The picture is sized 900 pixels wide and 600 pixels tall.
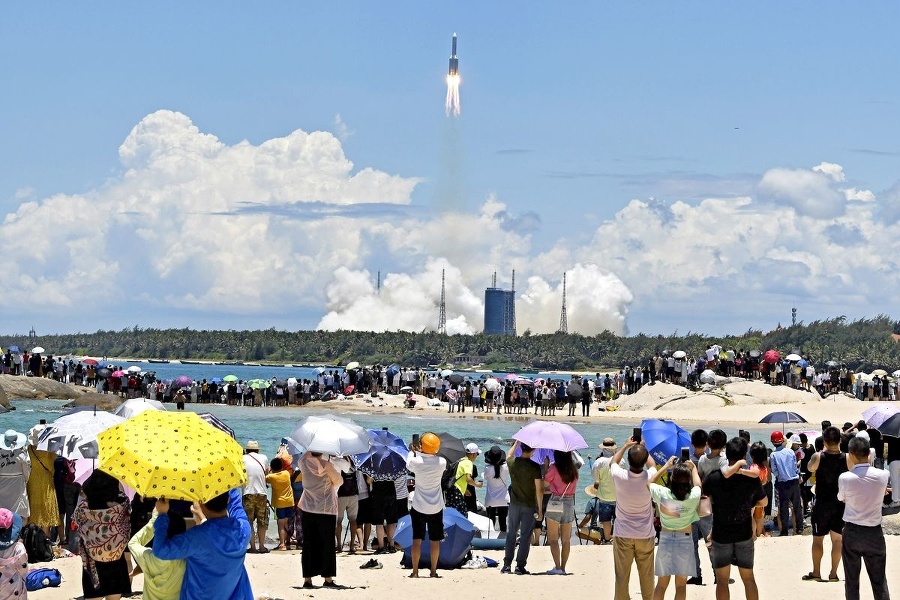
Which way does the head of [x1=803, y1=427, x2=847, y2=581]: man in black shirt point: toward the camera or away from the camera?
away from the camera

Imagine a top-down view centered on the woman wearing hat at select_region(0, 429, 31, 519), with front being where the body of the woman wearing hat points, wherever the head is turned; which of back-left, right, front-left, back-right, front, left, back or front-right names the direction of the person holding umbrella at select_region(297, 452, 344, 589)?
back-right

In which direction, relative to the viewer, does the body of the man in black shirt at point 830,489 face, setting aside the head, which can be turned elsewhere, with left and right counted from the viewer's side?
facing away from the viewer

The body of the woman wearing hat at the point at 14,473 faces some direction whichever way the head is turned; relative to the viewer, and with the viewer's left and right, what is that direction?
facing away from the viewer

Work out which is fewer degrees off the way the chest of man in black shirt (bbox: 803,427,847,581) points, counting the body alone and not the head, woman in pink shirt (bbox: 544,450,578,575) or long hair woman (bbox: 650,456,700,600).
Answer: the woman in pink shirt

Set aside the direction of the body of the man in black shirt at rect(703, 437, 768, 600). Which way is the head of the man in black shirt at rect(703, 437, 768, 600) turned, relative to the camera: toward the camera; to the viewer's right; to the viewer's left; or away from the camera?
away from the camera

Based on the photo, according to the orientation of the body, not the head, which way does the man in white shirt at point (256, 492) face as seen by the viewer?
away from the camera

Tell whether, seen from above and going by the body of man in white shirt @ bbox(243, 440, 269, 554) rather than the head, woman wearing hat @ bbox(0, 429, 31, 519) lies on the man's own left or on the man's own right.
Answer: on the man's own left

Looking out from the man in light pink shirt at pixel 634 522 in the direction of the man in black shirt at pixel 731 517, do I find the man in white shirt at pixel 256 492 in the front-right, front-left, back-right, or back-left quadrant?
back-left

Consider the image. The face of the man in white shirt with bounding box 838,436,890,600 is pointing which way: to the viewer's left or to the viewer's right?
to the viewer's left

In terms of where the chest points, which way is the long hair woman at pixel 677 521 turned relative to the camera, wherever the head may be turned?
away from the camera

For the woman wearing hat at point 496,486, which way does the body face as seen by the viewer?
away from the camera

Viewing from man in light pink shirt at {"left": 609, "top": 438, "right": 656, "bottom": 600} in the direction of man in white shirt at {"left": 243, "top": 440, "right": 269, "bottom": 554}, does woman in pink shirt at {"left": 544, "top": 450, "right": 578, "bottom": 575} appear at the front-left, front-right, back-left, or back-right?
front-right
